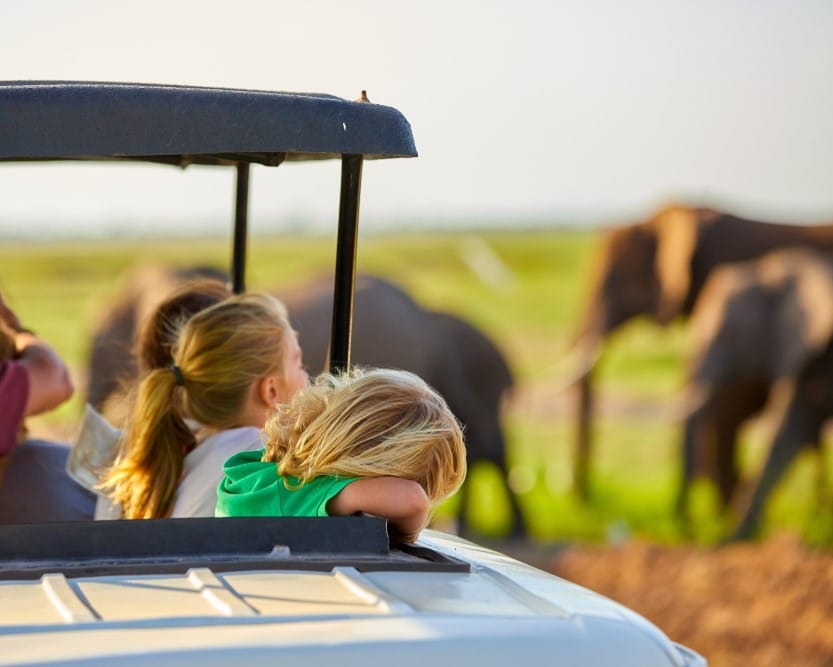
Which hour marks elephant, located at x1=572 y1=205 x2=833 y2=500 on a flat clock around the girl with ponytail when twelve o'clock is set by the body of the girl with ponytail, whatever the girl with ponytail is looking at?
The elephant is roughly at 11 o'clock from the girl with ponytail.

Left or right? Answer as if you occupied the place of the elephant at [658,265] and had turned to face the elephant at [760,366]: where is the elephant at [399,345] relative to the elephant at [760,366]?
right

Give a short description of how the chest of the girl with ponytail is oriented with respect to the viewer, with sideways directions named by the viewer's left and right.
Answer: facing away from the viewer and to the right of the viewer

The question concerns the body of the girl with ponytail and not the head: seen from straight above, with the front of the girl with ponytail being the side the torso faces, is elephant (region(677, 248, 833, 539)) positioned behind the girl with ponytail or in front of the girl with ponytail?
in front

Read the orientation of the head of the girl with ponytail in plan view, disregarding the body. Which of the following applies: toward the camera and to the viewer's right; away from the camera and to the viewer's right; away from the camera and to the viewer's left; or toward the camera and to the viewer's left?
away from the camera and to the viewer's right

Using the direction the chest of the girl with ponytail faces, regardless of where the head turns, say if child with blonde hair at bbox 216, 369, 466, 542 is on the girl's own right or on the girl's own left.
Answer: on the girl's own right

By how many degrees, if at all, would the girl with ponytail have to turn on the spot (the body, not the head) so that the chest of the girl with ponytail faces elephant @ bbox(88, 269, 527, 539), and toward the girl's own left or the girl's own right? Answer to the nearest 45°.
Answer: approximately 45° to the girl's own left

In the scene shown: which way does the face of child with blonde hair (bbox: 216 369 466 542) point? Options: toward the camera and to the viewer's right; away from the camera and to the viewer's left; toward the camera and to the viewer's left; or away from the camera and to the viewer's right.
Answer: away from the camera and to the viewer's right

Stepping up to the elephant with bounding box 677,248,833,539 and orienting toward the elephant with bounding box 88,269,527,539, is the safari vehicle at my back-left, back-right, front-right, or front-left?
front-left
